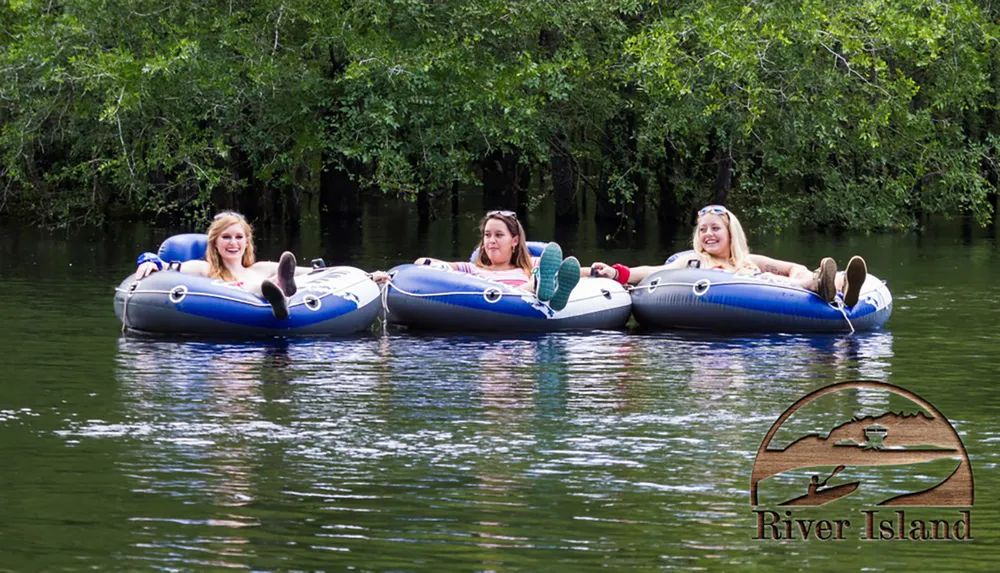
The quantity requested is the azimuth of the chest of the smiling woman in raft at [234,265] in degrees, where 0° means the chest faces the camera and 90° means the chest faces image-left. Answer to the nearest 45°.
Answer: approximately 315°

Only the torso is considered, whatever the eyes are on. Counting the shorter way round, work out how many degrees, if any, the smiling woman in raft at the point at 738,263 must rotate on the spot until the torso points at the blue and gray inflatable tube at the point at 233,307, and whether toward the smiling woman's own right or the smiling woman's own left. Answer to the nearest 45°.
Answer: approximately 135° to the smiling woman's own right

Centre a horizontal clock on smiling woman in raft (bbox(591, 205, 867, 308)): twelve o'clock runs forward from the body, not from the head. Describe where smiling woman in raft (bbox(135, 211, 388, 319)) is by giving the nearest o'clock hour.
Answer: smiling woman in raft (bbox(135, 211, 388, 319)) is roughly at 4 o'clock from smiling woman in raft (bbox(591, 205, 867, 308)).

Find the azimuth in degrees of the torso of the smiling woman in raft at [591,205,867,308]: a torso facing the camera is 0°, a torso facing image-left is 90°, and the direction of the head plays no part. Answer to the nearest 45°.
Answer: approximately 315°

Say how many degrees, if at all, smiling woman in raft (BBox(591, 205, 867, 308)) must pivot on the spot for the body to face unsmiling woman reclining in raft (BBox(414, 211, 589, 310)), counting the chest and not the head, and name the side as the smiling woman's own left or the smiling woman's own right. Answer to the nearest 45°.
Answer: approximately 135° to the smiling woman's own right
